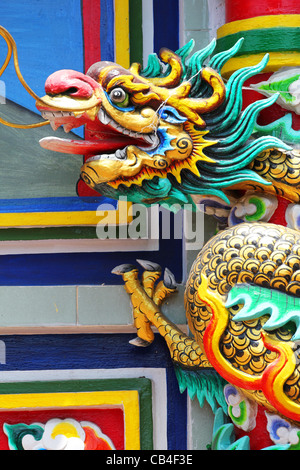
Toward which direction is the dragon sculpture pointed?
to the viewer's left
